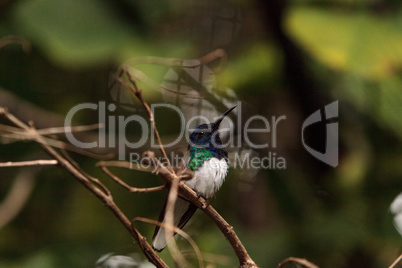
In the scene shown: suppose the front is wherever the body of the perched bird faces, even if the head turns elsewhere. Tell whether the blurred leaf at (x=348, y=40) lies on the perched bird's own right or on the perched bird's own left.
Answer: on the perched bird's own left

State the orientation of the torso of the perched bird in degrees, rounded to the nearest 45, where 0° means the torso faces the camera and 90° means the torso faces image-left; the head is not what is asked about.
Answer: approximately 315°

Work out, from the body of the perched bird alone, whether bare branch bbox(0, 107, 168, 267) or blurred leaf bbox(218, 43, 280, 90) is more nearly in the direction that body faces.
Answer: the bare branch

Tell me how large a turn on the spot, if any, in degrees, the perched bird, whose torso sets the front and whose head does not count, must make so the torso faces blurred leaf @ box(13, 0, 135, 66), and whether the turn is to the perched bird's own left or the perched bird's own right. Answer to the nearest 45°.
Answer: approximately 180°

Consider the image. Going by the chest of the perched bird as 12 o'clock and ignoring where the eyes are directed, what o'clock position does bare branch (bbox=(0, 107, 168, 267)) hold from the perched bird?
The bare branch is roughly at 2 o'clock from the perched bird.

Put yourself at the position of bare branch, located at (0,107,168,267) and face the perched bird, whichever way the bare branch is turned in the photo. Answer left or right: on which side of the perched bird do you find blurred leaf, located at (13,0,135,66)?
left
